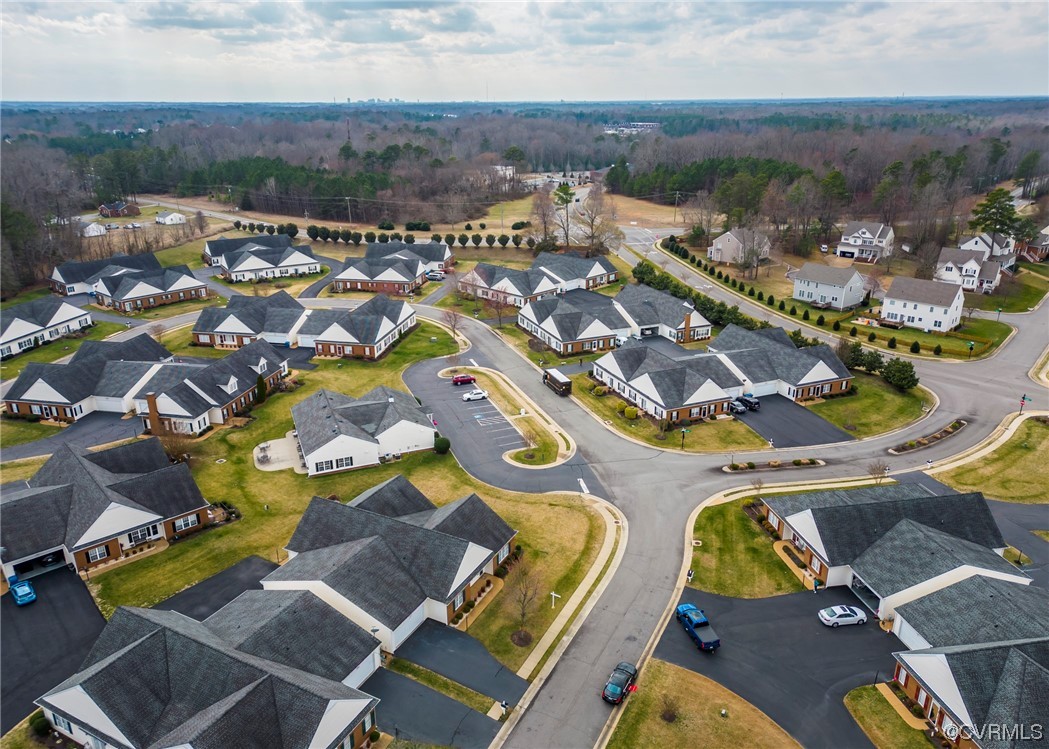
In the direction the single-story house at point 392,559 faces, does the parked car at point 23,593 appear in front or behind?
behind

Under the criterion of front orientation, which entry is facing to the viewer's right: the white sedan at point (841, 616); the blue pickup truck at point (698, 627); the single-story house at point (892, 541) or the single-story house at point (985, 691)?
the white sedan

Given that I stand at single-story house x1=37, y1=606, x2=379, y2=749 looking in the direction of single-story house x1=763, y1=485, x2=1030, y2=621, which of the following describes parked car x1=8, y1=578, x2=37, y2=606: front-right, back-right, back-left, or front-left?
back-left

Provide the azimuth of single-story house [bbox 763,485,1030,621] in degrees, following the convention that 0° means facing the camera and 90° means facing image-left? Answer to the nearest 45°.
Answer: approximately 45°

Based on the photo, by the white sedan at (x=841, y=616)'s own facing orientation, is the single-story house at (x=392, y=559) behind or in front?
behind

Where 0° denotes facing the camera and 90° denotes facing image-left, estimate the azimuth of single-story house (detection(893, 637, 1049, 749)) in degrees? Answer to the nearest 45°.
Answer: approximately 45°

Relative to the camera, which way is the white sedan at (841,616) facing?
to the viewer's right

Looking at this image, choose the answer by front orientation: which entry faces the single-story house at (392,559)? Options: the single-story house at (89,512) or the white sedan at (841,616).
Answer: the single-story house at (89,512)

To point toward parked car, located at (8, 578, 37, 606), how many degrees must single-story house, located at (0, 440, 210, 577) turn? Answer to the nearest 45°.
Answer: approximately 90° to its right

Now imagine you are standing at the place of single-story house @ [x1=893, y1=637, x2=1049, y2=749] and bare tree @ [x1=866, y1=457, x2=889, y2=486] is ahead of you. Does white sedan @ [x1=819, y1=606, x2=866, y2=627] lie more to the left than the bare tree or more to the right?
left
